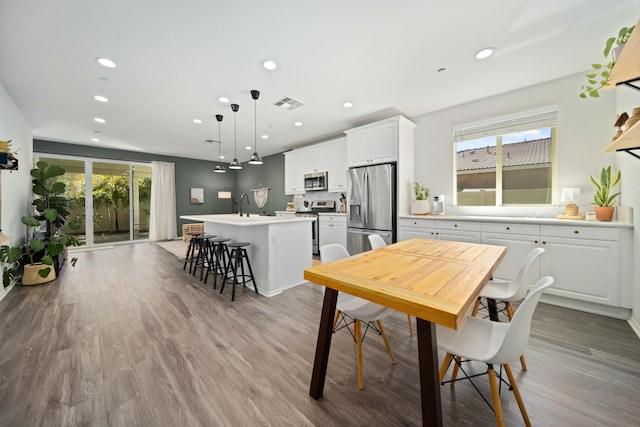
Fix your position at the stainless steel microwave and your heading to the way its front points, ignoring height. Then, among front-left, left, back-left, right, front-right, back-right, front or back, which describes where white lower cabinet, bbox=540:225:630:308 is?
left

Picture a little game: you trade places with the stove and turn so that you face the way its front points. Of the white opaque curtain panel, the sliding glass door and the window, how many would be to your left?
1

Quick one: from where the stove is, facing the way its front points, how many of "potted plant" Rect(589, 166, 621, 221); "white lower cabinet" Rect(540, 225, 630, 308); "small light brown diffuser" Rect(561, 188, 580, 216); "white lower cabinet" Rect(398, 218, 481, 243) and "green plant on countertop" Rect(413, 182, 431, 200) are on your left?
5

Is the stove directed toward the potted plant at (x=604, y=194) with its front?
no

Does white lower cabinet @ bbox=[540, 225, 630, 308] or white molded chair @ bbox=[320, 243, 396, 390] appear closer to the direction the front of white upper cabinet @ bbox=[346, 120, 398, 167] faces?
the white molded chair

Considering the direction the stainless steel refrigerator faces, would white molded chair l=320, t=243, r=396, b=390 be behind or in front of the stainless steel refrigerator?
in front

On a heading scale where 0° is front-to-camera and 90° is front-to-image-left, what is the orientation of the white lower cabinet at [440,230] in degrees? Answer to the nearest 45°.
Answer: approximately 45°

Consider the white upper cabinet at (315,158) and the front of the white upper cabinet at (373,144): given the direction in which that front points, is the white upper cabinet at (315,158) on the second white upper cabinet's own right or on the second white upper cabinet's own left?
on the second white upper cabinet's own right

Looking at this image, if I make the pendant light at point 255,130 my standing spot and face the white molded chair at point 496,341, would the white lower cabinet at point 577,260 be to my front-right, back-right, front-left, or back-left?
front-left

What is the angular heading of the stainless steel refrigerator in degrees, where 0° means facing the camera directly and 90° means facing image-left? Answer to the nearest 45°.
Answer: approximately 45°

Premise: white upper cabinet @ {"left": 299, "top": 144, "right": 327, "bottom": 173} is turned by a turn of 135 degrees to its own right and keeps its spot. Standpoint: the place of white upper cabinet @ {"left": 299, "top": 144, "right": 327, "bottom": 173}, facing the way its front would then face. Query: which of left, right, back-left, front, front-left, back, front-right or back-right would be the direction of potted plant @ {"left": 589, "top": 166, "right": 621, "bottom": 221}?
back-right

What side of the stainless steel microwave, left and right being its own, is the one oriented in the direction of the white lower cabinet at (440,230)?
left

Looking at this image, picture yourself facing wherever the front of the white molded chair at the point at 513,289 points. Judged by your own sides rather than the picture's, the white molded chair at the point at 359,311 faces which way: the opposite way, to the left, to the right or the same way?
the opposite way

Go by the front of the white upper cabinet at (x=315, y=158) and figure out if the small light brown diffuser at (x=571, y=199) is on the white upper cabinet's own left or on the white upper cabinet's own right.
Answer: on the white upper cabinet's own left

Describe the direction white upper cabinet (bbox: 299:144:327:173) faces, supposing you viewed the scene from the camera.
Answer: facing the viewer and to the left of the viewer

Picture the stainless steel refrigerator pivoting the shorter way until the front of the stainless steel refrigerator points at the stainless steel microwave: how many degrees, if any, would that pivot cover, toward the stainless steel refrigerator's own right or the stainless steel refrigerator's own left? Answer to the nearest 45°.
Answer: approximately 90° to the stainless steel refrigerator's own right

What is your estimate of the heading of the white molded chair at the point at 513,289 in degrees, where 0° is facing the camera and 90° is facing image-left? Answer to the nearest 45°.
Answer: approximately 90°

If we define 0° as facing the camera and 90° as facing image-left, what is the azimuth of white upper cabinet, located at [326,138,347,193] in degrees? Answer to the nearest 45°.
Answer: approximately 45°

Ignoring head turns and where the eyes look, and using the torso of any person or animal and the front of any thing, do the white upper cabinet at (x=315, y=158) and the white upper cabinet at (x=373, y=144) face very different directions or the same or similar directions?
same or similar directions

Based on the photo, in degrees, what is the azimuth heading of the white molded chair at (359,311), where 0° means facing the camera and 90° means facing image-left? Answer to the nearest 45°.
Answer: approximately 315°

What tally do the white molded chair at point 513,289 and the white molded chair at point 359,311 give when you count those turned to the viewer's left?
1
